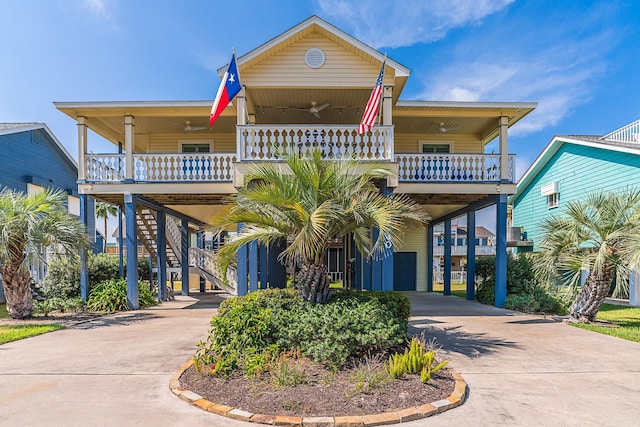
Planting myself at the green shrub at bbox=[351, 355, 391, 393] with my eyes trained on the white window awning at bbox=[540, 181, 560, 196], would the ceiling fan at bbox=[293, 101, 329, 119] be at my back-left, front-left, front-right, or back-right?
front-left

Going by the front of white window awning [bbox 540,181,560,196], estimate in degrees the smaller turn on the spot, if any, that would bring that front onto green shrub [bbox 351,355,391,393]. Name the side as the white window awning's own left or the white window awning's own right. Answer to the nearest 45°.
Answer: approximately 45° to the white window awning's own left

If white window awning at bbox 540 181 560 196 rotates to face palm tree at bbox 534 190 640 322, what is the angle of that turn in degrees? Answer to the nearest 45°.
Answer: approximately 45° to its left

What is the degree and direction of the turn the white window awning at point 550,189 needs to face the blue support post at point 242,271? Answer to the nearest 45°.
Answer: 0° — it already faces it

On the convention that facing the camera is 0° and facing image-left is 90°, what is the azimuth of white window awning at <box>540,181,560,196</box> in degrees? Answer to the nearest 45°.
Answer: approximately 45°

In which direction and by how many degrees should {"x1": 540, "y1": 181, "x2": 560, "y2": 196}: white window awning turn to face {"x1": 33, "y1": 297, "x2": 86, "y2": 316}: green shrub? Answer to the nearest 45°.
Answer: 0° — it already faces it

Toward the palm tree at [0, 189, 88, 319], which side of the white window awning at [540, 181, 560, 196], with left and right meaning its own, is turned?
front

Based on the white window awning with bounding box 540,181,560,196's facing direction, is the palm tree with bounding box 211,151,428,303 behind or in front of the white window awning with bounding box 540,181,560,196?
in front

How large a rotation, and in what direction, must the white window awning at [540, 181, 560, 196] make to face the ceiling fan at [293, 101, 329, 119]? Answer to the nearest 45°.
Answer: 0° — it already faces it

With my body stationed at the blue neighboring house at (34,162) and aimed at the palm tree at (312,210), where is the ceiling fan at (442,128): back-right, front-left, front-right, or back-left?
front-left

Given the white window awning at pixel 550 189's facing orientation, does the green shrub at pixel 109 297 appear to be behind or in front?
in front

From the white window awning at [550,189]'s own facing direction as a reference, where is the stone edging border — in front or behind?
in front

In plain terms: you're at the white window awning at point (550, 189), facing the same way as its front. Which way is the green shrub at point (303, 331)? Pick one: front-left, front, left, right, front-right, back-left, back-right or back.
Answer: front-left
